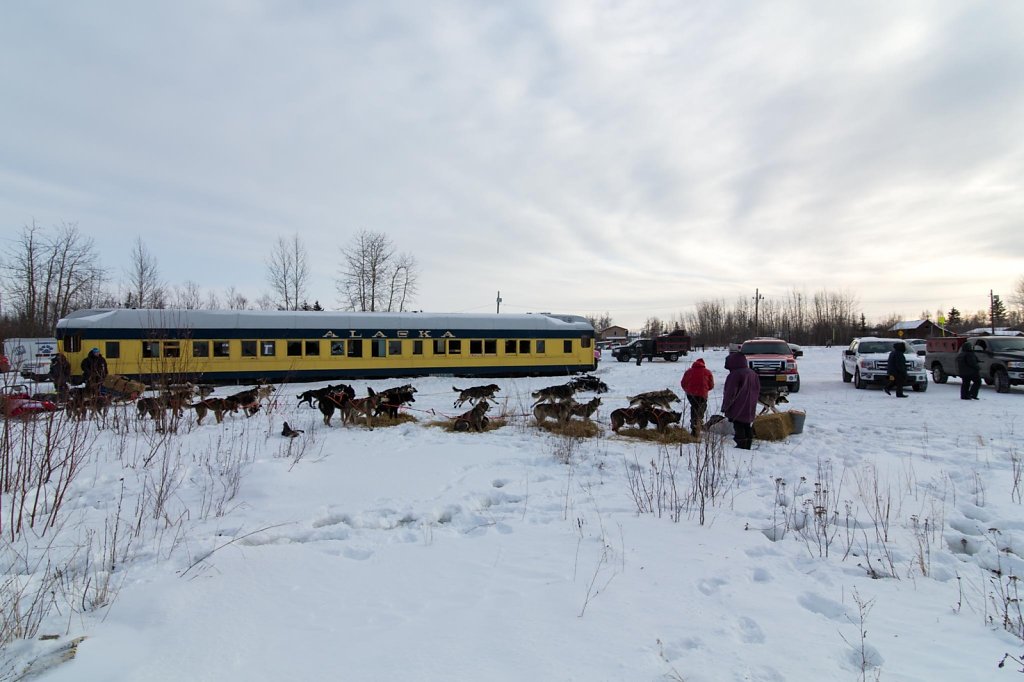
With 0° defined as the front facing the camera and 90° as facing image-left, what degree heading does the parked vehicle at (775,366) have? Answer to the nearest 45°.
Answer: approximately 0°

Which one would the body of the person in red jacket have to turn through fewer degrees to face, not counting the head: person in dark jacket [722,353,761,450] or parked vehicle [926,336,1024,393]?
the parked vehicle

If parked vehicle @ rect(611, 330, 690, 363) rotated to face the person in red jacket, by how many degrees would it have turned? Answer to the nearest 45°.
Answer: approximately 90° to its left

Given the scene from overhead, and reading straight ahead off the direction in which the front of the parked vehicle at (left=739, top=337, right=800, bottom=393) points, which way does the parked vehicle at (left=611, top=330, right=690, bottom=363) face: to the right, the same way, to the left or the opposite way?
to the right

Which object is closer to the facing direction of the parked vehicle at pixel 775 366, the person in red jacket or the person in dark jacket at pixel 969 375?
the person in red jacket

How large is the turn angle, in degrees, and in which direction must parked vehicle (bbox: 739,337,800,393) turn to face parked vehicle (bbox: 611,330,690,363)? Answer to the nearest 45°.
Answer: approximately 180°

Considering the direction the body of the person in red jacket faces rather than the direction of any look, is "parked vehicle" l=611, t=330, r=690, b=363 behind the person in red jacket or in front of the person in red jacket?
in front

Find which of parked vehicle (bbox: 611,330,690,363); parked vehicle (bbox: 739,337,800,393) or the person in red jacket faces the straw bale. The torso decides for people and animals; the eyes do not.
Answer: parked vehicle (bbox: 739,337,800,393)

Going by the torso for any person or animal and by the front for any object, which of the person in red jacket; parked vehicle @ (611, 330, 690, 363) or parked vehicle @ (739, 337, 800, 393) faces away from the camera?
the person in red jacket

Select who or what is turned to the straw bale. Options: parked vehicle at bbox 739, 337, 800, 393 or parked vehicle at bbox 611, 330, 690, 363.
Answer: parked vehicle at bbox 739, 337, 800, 393

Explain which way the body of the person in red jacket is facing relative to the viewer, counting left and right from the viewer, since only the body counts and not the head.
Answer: facing away from the viewer

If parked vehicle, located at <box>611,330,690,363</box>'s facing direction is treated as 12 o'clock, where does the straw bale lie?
The straw bale is roughly at 9 o'clock from the parked vehicle.

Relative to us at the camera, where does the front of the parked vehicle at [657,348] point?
facing to the left of the viewer

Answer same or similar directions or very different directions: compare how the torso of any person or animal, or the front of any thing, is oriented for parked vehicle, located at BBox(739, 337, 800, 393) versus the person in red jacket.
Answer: very different directions

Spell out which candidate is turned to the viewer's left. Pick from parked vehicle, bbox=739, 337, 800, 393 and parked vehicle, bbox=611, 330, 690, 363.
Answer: parked vehicle, bbox=611, 330, 690, 363

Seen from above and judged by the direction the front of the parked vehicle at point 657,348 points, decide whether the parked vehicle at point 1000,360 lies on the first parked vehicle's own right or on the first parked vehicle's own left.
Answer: on the first parked vehicle's own left

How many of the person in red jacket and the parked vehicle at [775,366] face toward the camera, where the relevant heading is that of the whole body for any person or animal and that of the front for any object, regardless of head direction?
1

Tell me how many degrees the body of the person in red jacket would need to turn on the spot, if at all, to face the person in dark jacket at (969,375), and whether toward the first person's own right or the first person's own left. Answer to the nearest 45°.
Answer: approximately 45° to the first person's own right
